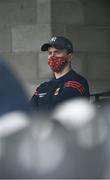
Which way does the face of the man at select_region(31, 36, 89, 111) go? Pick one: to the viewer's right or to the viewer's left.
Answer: to the viewer's left

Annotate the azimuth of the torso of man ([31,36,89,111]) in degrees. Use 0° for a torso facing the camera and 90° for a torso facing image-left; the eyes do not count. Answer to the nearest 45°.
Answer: approximately 45°

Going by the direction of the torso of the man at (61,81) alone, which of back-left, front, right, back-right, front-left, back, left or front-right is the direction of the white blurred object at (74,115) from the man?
front-left

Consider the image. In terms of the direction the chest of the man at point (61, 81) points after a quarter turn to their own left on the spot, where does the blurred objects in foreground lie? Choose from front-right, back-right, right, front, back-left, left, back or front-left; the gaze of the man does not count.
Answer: front-right

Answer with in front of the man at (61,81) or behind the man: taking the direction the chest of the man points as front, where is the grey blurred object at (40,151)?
in front

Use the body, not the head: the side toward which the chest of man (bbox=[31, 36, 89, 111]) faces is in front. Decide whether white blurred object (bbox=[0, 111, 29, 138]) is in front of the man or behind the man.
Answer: in front
